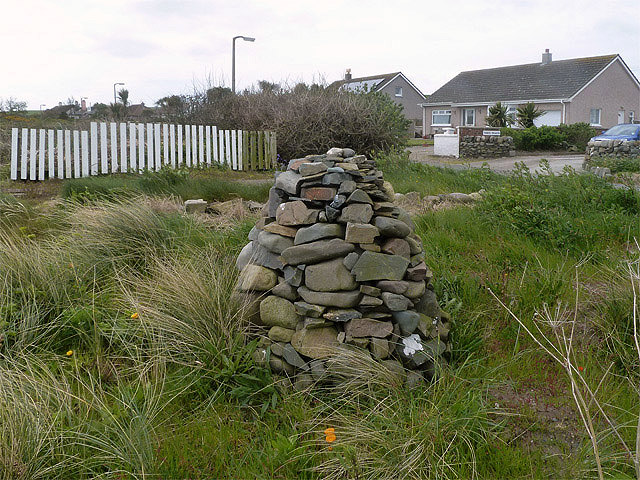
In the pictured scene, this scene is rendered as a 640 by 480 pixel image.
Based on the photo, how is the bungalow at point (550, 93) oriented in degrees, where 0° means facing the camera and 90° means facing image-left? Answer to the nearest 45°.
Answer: approximately 45°

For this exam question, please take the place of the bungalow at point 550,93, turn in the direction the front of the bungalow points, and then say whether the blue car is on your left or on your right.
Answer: on your left

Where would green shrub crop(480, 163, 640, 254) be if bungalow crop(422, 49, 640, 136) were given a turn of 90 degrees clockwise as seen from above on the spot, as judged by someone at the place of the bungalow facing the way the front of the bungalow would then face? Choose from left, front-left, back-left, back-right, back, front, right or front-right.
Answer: back-left

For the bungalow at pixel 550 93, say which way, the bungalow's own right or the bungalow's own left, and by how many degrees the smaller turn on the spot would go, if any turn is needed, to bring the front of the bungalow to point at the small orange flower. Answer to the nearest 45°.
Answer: approximately 45° to the bungalow's own left

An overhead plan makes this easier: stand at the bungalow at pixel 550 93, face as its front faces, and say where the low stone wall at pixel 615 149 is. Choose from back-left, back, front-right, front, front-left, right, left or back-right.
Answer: front-left

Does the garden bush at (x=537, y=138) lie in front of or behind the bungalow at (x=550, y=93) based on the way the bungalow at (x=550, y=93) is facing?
in front

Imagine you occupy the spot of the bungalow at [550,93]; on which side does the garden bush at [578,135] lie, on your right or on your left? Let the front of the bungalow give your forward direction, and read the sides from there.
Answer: on your left
